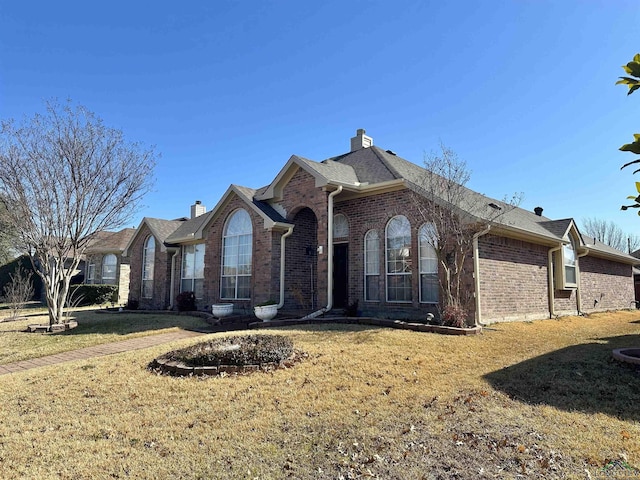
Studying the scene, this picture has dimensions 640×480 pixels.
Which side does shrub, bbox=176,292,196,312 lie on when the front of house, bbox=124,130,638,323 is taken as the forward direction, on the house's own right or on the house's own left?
on the house's own right

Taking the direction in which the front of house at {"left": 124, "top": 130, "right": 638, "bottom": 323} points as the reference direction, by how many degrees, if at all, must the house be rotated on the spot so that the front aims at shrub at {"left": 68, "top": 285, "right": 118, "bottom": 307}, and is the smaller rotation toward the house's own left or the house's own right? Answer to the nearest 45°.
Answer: approximately 90° to the house's own right

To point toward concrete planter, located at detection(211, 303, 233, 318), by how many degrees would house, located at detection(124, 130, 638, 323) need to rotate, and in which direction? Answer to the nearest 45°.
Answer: approximately 45° to its right

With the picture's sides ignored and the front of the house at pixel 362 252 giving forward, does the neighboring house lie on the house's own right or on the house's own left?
on the house's own right

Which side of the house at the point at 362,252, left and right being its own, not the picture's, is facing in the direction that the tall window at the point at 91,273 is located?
right

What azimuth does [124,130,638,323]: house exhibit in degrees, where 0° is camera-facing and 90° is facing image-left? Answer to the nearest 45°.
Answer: approximately 45°

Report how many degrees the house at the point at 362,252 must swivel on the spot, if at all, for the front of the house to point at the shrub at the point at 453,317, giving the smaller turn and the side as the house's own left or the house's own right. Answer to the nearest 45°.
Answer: approximately 90° to the house's own left

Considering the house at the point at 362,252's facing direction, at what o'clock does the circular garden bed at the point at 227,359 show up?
The circular garden bed is roughly at 11 o'clock from the house.

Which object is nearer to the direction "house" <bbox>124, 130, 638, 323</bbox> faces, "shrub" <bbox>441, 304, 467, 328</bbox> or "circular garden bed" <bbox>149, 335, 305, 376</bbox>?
the circular garden bed
